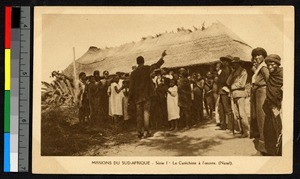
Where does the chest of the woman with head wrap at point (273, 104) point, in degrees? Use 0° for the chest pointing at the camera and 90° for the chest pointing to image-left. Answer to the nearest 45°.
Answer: approximately 45°

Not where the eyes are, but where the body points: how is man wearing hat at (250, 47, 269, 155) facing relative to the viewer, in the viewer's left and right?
facing the viewer and to the left of the viewer

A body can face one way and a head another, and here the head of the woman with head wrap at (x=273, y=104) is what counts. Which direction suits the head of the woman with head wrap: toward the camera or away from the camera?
toward the camera

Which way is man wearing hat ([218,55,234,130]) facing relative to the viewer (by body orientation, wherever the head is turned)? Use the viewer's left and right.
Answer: facing to the left of the viewer

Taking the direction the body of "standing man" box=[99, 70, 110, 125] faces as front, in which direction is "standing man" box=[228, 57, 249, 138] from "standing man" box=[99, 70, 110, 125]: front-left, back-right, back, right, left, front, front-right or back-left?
left

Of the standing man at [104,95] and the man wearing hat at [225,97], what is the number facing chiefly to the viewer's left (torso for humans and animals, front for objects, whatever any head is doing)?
1

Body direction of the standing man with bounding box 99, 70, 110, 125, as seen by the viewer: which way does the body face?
toward the camera
